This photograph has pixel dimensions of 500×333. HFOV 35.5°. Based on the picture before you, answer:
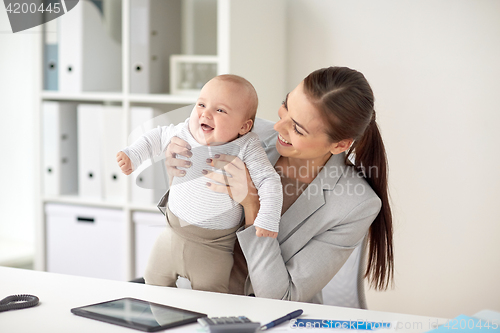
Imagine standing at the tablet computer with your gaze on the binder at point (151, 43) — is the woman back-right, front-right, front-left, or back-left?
front-right

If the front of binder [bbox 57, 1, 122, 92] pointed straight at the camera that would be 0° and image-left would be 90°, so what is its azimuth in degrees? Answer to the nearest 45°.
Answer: approximately 45°

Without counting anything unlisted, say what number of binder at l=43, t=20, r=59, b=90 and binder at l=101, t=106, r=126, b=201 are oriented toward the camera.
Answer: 2

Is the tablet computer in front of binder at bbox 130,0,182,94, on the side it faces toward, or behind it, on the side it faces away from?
in front

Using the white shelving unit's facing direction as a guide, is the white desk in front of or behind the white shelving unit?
in front

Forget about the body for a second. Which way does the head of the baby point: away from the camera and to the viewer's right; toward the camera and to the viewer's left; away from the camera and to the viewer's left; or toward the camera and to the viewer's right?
toward the camera and to the viewer's left

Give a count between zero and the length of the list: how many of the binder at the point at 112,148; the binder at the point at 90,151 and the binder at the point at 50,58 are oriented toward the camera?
3

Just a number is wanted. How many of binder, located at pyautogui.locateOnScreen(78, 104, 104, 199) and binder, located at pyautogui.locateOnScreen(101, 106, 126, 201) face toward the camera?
2

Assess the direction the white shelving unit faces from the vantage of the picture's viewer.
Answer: facing the viewer and to the left of the viewer

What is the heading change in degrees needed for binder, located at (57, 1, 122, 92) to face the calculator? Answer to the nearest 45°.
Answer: approximately 45° to its left

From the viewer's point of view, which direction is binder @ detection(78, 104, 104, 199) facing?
toward the camera
